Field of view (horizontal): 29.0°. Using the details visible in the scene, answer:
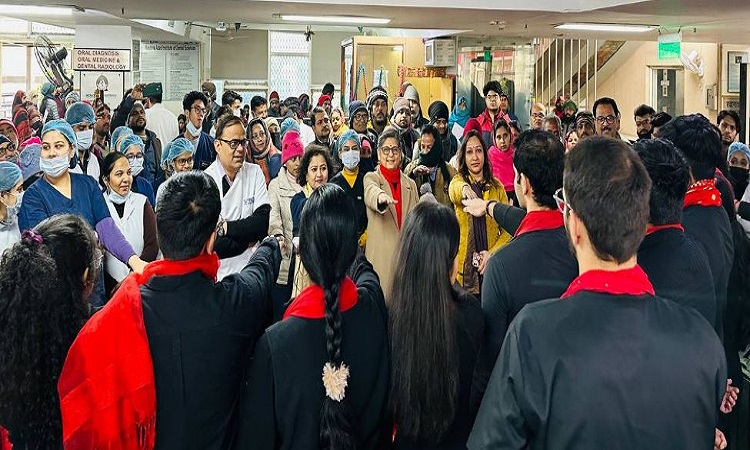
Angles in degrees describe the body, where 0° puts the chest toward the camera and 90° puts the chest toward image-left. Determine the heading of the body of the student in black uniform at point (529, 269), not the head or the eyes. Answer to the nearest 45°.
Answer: approximately 135°

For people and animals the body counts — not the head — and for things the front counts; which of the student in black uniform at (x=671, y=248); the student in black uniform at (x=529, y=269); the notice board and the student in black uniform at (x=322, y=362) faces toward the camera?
the notice board

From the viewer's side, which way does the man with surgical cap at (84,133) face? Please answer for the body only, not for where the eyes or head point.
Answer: toward the camera

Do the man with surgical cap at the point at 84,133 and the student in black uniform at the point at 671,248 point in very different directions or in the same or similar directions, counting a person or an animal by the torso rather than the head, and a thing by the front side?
very different directions

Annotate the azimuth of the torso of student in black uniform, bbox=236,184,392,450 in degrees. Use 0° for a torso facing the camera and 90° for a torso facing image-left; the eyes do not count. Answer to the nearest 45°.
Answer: approximately 180°

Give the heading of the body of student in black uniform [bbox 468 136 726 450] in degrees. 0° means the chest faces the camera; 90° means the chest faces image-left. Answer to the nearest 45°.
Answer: approximately 135°

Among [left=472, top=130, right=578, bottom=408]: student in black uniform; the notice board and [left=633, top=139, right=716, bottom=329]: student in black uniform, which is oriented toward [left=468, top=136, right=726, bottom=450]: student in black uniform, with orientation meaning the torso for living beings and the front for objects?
the notice board

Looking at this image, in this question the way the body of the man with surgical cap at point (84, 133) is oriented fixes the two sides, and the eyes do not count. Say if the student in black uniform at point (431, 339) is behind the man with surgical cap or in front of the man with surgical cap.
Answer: in front

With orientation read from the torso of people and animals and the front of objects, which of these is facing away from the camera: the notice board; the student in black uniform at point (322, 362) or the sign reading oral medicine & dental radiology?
the student in black uniform

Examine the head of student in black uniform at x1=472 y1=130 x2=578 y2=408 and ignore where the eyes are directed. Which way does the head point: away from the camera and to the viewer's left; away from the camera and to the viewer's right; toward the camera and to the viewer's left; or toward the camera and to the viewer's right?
away from the camera and to the viewer's left

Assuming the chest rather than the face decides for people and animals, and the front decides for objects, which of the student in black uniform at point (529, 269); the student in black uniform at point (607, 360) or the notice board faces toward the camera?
the notice board

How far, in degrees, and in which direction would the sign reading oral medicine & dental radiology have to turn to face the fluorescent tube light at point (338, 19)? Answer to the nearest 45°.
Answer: approximately 90° to its left

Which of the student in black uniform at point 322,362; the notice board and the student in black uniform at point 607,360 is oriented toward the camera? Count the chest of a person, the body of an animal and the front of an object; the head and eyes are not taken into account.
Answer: the notice board

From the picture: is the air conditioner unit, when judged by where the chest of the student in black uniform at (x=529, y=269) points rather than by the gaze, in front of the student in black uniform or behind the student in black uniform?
in front
